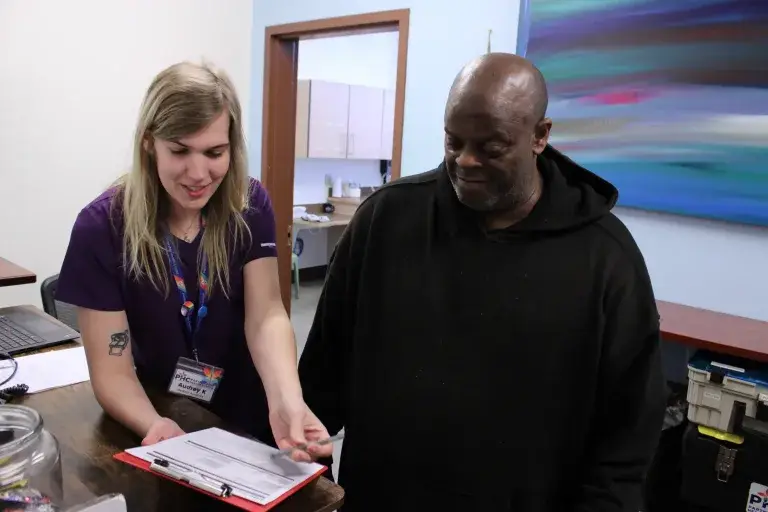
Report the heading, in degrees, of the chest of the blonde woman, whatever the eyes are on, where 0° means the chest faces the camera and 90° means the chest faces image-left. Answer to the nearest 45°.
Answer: approximately 315°

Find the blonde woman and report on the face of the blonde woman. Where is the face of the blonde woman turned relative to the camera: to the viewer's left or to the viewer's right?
to the viewer's right

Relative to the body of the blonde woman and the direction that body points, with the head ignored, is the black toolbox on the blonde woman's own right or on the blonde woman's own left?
on the blonde woman's own left

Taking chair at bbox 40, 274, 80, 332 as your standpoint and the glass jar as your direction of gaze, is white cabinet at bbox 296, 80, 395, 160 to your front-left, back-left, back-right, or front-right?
back-left

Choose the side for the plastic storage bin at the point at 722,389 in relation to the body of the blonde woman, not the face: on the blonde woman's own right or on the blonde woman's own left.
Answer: on the blonde woman's own left
